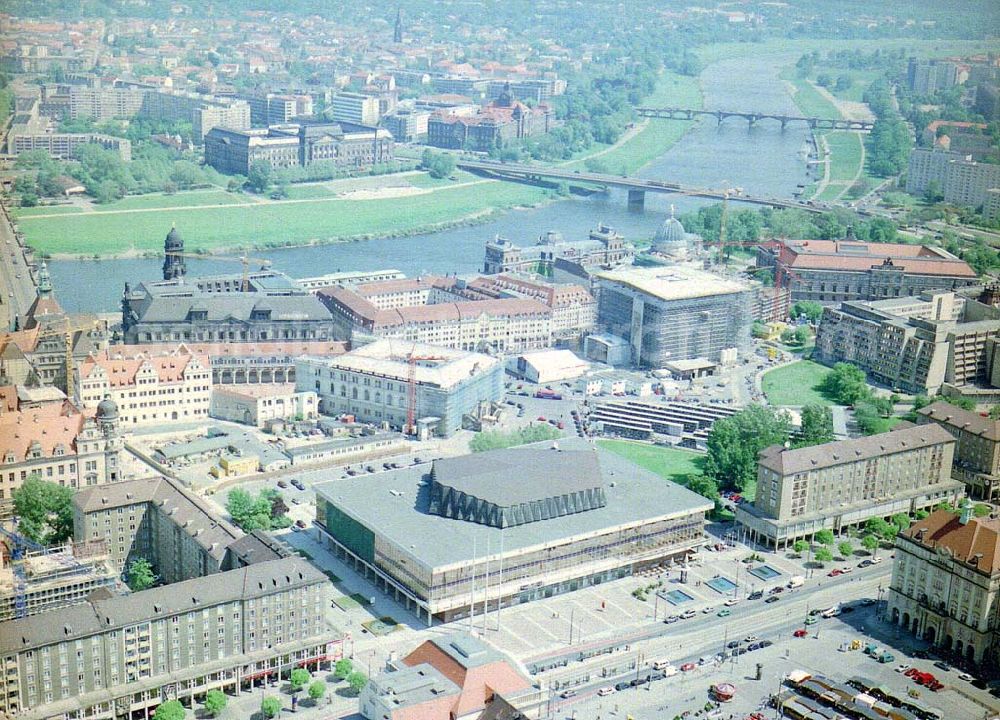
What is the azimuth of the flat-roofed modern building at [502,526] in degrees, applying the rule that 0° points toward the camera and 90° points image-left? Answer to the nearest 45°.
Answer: approximately 315°

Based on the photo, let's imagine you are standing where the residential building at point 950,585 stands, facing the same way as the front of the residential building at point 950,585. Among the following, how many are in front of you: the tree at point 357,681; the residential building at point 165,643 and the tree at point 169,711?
3

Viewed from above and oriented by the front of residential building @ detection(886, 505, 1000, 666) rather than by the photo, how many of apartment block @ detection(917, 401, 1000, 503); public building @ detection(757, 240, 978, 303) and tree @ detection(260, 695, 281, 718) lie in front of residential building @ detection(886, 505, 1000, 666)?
1

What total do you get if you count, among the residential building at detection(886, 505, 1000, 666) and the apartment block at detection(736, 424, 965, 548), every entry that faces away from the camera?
0

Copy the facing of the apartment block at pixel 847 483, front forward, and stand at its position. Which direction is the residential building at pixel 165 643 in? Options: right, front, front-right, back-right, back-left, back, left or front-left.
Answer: right

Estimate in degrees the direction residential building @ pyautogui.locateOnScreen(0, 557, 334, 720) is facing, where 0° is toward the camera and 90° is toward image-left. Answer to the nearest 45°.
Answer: approximately 315°

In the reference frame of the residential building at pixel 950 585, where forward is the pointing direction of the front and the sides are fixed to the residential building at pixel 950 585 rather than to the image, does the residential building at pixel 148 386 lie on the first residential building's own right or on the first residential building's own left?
on the first residential building's own right

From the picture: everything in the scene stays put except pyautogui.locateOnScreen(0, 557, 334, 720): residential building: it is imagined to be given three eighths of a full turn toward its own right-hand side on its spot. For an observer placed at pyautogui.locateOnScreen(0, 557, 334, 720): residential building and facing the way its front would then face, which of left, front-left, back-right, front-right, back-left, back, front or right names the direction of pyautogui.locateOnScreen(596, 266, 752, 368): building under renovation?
back-right

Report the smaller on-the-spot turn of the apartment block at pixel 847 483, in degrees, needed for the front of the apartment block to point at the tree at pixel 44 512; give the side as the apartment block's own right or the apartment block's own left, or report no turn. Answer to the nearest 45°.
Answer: approximately 90° to the apartment block's own right

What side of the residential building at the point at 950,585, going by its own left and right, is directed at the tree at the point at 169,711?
front

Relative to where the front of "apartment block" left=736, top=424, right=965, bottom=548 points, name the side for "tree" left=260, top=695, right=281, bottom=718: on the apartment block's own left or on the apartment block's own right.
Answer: on the apartment block's own right
